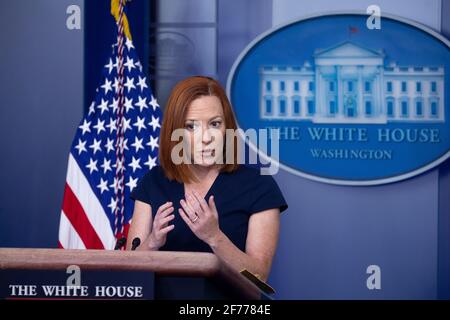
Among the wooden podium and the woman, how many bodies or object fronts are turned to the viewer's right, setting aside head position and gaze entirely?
0

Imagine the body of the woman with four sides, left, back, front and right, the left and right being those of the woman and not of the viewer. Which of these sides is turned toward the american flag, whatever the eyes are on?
right

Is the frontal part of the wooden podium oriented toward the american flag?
no

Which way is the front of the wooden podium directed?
toward the camera

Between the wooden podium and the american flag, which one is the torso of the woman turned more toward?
the wooden podium

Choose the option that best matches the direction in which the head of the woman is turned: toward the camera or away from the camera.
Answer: toward the camera

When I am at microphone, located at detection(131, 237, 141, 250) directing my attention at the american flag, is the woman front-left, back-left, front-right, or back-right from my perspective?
front-right

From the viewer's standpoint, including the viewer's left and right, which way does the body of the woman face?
facing the viewer and to the left of the viewer

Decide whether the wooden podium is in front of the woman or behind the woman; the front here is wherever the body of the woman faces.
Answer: in front
